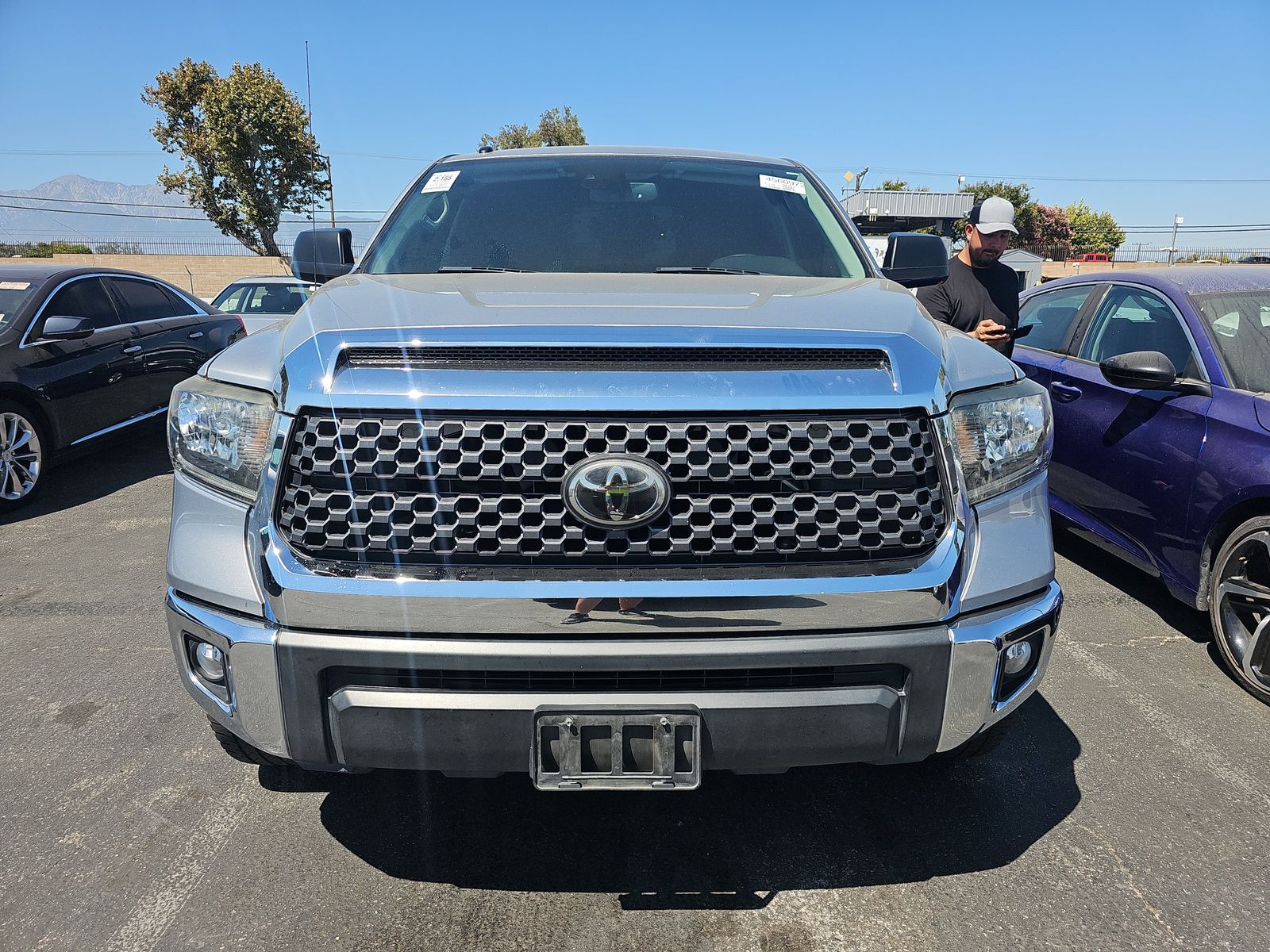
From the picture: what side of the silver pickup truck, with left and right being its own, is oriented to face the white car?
back

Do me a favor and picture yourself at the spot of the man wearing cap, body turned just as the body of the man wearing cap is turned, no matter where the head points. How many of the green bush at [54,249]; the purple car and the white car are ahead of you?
1

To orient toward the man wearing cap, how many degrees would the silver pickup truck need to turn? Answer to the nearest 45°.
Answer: approximately 135° to its left

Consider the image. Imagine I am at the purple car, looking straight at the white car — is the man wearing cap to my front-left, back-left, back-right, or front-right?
front-right

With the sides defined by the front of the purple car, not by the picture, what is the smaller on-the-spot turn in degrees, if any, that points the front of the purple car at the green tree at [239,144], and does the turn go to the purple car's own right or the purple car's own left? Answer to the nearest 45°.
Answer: approximately 180°

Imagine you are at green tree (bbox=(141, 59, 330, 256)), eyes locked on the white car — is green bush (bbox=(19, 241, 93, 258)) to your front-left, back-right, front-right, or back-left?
back-right

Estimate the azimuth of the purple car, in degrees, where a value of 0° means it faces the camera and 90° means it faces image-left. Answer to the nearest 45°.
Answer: approximately 315°

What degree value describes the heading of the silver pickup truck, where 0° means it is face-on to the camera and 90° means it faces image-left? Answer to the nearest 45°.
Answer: approximately 0°
